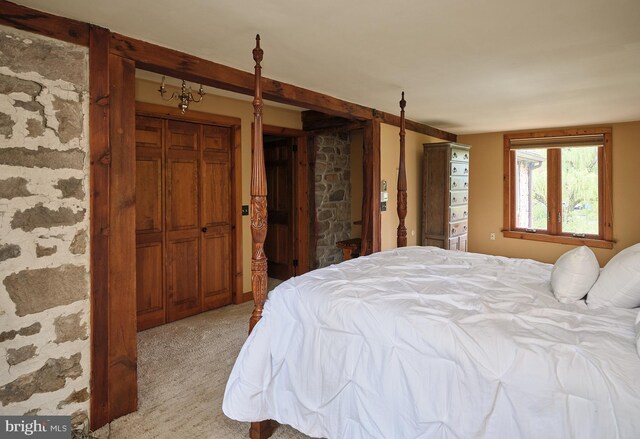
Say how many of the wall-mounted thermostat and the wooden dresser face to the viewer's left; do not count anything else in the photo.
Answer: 0

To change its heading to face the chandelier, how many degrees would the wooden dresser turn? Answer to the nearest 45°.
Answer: approximately 90° to its right

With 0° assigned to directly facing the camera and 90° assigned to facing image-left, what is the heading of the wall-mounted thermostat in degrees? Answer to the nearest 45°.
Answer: approximately 315°

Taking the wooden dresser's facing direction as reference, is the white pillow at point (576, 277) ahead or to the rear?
ahead

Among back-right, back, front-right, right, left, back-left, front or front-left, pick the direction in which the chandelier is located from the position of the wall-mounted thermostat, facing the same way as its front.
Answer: right

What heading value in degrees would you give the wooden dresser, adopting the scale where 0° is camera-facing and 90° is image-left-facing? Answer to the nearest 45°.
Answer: approximately 315°

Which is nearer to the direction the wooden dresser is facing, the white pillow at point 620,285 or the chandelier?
the white pillow

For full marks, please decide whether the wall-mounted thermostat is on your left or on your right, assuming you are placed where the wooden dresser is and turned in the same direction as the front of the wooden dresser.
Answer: on your right
